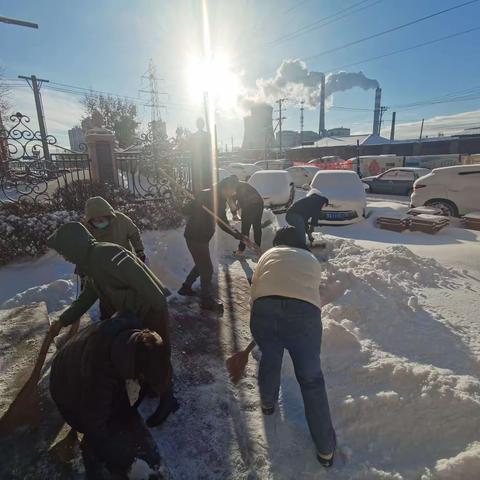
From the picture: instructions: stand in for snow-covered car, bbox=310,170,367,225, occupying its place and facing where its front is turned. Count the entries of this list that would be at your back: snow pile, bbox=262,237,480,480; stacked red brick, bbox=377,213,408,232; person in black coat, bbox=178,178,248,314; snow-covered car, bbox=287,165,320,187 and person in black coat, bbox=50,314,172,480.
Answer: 1

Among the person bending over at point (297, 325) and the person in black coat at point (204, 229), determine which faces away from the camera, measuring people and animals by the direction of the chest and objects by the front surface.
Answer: the person bending over

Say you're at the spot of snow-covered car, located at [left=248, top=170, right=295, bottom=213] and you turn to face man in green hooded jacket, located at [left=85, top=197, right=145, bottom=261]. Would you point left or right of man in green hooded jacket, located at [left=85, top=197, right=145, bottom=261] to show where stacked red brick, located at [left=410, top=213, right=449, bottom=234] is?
left

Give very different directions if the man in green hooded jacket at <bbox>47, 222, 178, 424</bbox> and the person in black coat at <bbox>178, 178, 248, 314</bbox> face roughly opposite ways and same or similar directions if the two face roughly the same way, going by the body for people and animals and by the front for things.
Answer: very different directions

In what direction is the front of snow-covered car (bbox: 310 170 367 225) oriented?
toward the camera

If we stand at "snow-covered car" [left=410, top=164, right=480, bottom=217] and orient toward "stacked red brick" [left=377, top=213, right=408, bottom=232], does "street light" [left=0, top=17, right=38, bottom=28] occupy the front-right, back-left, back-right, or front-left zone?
front-right

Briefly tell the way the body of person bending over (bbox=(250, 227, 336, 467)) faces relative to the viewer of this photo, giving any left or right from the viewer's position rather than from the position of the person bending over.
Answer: facing away from the viewer

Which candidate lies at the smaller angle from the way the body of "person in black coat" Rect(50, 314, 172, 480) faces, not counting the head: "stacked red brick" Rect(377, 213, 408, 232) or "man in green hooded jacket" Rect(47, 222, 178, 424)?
the stacked red brick

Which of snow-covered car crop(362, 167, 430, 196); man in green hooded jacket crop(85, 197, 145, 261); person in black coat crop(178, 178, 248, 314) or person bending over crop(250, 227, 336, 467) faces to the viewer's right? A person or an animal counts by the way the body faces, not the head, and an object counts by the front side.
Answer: the person in black coat

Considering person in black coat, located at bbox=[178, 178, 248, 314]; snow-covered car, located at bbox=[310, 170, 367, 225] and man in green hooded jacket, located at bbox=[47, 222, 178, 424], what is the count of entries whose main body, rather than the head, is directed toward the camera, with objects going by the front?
1

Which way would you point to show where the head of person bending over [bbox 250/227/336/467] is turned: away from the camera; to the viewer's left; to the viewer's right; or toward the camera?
away from the camera
